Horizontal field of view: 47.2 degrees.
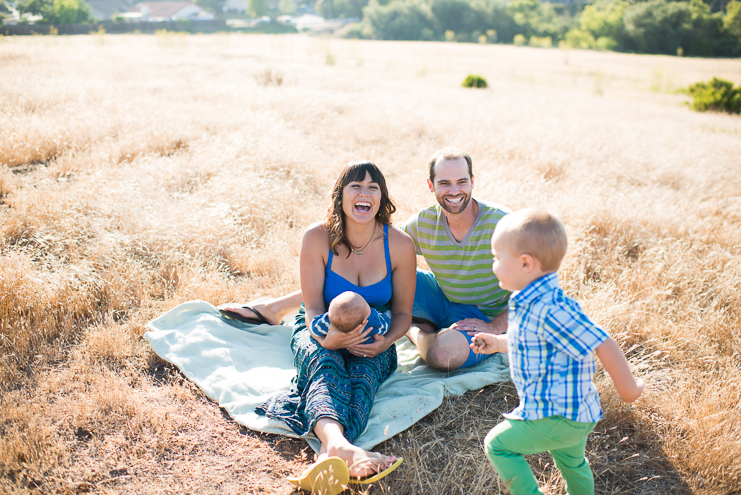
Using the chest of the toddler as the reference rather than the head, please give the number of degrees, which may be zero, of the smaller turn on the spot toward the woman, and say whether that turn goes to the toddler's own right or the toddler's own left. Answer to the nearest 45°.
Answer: approximately 45° to the toddler's own right

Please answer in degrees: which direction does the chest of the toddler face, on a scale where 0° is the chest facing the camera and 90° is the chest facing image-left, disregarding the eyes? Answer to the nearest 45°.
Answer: approximately 90°

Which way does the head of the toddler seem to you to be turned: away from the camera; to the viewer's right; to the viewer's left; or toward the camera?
to the viewer's left

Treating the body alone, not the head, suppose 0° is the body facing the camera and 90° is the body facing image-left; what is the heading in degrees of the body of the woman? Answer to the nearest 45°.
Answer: approximately 0°

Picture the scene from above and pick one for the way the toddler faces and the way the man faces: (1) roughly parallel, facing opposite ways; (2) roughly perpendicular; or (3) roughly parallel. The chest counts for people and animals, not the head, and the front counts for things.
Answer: roughly perpendicular

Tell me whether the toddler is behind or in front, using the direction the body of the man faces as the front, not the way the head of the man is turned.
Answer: in front

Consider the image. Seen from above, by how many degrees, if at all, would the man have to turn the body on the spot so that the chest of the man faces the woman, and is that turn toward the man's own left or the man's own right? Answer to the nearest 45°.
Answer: approximately 45° to the man's own right

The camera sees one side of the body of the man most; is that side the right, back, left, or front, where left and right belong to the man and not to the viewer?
front

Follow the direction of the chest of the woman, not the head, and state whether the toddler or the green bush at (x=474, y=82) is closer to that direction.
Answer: the toddler
